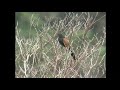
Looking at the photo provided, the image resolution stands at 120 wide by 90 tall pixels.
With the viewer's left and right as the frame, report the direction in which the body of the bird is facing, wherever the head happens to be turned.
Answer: facing to the left of the viewer
